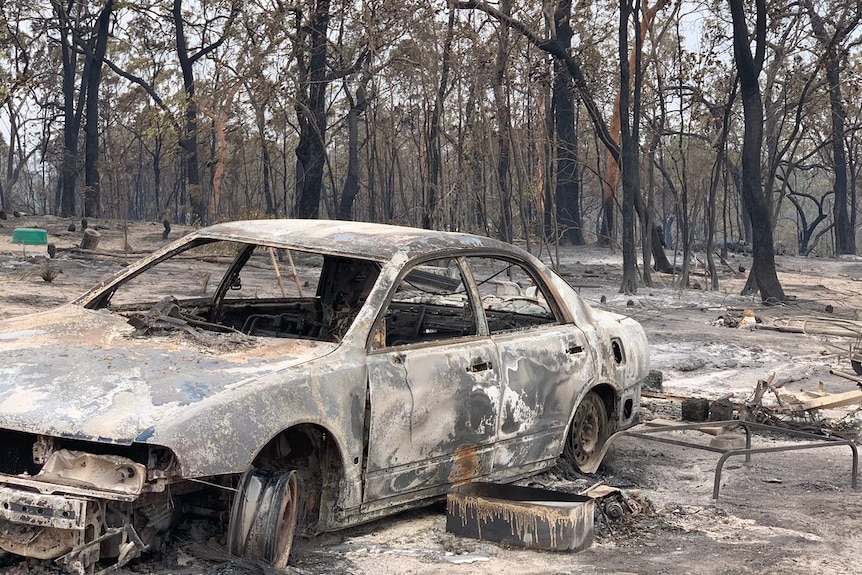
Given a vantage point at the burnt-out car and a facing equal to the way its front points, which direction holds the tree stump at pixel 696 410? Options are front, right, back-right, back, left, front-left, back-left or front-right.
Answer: back

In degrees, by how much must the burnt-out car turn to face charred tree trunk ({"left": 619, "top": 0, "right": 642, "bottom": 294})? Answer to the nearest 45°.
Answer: approximately 135° to its right

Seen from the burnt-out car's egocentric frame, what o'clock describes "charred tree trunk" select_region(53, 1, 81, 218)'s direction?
The charred tree trunk is roughly at 4 o'clock from the burnt-out car.

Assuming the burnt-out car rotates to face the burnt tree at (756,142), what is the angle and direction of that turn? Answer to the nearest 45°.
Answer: approximately 180°

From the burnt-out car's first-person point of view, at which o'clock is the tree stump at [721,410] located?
The tree stump is roughly at 6 o'clock from the burnt-out car.

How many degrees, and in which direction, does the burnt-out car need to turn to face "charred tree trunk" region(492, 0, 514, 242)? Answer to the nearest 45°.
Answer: approximately 135° to its right

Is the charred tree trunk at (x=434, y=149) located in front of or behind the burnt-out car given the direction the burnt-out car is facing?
behind

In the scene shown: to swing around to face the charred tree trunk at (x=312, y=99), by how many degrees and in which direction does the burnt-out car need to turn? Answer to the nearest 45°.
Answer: approximately 135° to its right

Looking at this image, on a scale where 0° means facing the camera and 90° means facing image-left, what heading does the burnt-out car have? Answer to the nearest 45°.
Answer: approximately 45°

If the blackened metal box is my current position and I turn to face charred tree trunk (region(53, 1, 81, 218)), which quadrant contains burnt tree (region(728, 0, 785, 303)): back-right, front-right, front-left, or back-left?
front-right
